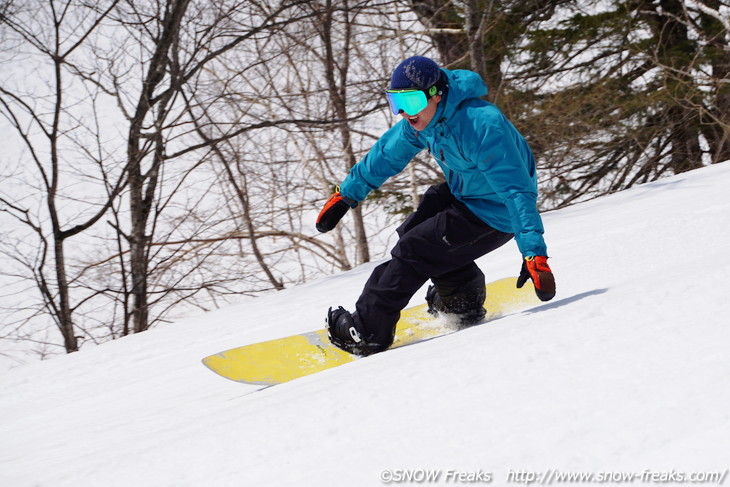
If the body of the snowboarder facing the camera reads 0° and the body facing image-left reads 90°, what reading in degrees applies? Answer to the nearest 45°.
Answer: approximately 45°

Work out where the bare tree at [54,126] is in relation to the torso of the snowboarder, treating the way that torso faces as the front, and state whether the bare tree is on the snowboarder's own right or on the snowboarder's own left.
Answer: on the snowboarder's own right
